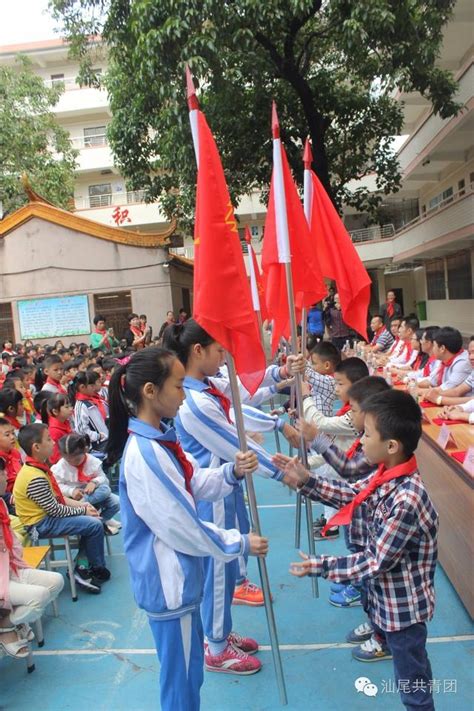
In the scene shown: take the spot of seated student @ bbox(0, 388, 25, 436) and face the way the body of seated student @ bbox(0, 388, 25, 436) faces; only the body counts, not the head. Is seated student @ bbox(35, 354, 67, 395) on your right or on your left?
on your left

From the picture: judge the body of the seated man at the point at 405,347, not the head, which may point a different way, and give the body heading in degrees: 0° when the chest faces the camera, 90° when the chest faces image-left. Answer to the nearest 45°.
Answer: approximately 90°

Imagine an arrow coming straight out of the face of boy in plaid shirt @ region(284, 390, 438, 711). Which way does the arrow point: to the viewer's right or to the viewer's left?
to the viewer's left

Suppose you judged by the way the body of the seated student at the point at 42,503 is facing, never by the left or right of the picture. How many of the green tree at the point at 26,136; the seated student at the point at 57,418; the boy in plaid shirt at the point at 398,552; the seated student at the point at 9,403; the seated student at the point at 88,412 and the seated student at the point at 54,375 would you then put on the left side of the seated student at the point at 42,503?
5

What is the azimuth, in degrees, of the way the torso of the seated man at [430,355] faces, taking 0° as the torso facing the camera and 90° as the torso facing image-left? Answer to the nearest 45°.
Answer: approximately 90°

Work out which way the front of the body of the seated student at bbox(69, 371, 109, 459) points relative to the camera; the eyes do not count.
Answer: to the viewer's right

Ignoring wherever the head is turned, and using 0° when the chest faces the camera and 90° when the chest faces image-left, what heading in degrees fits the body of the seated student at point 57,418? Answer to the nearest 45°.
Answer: approximately 270°

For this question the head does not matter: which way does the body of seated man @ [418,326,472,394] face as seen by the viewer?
to the viewer's left

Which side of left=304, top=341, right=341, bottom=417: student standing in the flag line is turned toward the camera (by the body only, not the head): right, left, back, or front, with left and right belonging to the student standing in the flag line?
left

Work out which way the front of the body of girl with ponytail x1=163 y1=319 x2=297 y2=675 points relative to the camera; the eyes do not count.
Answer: to the viewer's right

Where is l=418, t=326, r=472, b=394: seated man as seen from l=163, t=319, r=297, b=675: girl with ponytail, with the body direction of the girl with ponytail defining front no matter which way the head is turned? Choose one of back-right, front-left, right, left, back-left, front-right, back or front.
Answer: front-left

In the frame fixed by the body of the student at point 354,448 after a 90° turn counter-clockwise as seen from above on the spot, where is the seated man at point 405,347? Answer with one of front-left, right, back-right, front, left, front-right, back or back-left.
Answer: back

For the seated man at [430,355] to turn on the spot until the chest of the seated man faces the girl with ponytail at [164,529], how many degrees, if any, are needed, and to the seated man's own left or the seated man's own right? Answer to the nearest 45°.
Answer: approximately 90° to the seated man's own left

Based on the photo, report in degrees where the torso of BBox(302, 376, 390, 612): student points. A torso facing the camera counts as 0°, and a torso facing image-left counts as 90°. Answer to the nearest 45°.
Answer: approximately 90°
